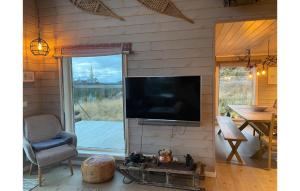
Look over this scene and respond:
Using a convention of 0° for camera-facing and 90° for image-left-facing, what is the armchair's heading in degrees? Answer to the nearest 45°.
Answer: approximately 315°

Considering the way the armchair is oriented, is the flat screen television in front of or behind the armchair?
in front

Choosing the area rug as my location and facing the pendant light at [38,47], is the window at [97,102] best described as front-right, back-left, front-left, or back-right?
front-right

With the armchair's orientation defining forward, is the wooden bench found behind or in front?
in front

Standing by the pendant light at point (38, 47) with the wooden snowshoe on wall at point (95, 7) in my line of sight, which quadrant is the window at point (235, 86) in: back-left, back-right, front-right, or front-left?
front-left

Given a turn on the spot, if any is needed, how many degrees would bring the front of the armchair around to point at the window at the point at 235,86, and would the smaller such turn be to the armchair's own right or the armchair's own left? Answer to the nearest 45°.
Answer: approximately 45° to the armchair's own left
